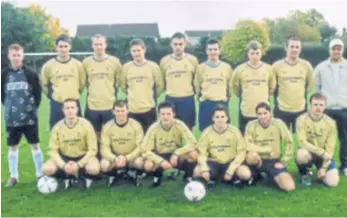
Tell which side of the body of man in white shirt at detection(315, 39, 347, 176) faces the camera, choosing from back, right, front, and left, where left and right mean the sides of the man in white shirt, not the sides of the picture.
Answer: front

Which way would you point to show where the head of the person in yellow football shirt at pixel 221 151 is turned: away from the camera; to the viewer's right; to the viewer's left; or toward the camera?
toward the camera

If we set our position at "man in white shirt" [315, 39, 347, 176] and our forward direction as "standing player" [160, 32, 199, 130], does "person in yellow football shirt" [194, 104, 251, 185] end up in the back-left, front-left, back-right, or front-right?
front-left

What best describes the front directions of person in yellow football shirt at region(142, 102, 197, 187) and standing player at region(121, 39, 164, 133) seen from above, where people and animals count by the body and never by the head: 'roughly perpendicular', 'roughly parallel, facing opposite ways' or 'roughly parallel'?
roughly parallel

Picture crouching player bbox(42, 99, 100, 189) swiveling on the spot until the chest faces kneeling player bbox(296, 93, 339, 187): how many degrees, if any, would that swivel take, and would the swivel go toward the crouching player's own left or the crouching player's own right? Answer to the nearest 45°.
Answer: approximately 90° to the crouching player's own left

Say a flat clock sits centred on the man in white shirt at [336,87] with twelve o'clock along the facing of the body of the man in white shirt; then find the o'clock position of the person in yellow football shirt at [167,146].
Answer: The person in yellow football shirt is roughly at 2 o'clock from the man in white shirt.

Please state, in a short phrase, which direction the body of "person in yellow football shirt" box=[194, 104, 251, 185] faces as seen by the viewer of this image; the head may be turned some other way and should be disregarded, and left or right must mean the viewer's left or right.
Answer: facing the viewer

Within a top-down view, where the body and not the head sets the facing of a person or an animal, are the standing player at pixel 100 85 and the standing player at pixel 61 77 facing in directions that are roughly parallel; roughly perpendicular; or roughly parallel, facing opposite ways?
roughly parallel

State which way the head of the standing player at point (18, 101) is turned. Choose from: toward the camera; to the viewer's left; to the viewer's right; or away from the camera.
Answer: toward the camera

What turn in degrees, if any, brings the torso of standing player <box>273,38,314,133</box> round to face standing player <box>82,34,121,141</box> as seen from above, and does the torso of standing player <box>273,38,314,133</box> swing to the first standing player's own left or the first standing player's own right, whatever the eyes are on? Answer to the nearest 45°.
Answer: approximately 90° to the first standing player's own right

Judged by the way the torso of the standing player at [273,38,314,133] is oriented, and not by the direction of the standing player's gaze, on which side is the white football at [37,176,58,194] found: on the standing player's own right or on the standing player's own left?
on the standing player's own right

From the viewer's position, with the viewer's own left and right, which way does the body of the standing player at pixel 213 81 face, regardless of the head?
facing the viewer

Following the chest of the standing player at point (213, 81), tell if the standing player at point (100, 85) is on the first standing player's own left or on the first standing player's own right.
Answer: on the first standing player's own right

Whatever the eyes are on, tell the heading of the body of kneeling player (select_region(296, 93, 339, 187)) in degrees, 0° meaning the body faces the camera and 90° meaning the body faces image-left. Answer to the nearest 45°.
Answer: approximately 0°
